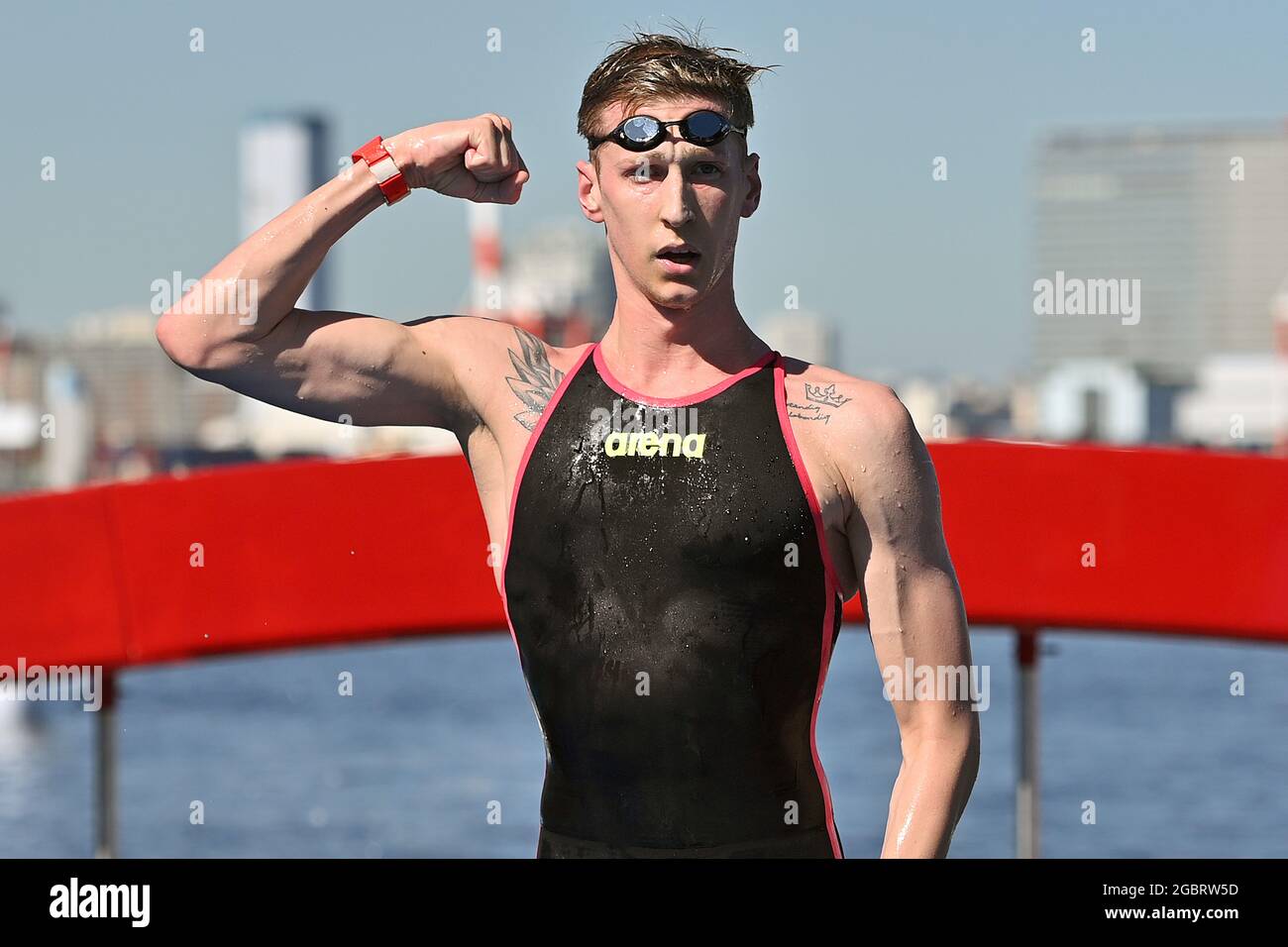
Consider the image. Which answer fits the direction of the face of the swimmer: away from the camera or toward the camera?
toward the camera

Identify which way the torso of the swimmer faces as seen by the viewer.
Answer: toward the camera
